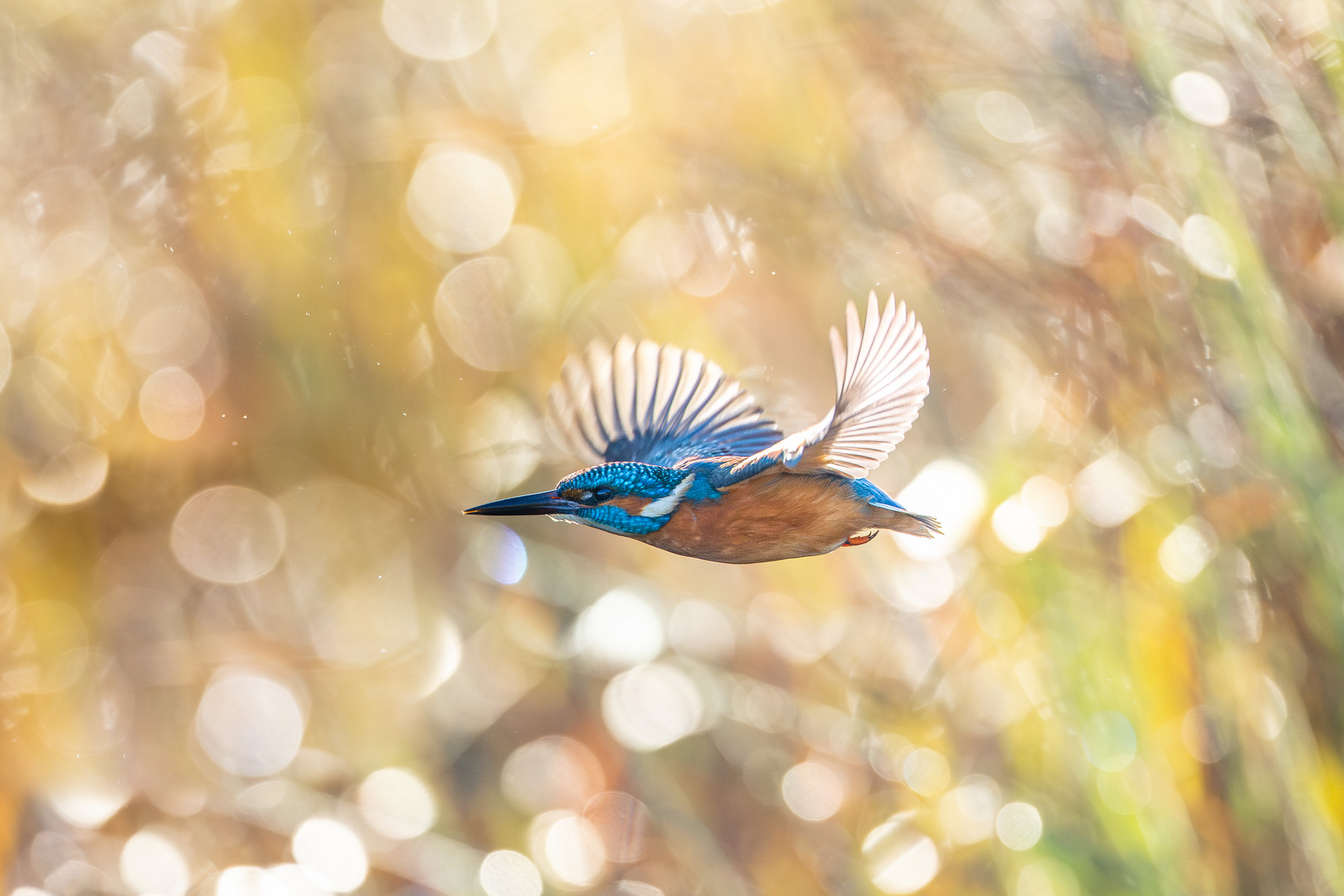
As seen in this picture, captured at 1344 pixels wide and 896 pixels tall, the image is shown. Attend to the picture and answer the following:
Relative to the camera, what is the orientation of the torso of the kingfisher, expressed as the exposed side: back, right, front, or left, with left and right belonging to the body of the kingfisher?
left
